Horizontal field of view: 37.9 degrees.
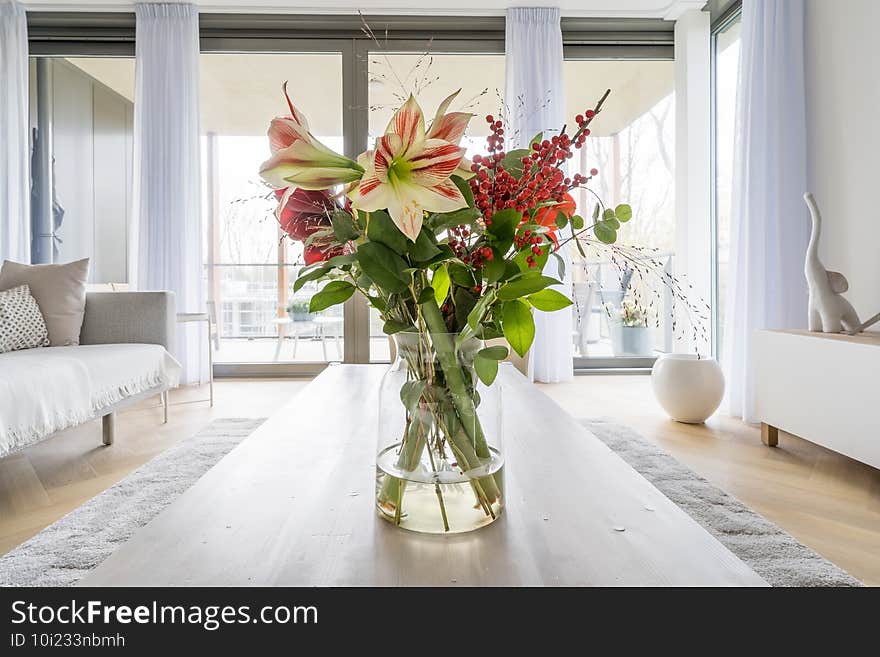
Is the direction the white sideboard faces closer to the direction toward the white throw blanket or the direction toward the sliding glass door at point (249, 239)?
the white throw blanket

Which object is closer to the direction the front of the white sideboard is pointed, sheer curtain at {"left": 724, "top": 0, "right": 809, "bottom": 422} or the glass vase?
the glass vase

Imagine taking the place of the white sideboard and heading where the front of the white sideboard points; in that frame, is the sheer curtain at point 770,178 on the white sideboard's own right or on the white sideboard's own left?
on the white sideboard's own right

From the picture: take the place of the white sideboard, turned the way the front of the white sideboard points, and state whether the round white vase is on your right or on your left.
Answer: on your right

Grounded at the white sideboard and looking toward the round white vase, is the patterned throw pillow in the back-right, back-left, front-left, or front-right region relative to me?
front-left

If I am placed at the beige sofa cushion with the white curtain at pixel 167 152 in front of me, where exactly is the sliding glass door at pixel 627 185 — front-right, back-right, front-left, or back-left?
front-right

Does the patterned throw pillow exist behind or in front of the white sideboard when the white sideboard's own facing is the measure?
in front

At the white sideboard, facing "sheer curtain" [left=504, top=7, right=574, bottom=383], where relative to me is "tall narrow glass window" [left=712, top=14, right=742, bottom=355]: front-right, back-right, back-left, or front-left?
front-right

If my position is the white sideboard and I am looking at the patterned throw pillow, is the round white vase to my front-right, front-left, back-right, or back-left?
front-right

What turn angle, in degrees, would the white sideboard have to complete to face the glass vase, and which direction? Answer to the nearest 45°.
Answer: approximately 45° to its left

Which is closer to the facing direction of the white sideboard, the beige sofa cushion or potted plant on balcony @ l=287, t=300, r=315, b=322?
the beige sofa cushion

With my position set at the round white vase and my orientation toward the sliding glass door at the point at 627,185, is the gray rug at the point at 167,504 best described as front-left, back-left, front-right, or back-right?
back-left

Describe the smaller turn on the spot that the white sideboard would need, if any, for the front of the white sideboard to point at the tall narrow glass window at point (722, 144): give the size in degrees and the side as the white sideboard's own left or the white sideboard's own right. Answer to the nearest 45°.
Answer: approximately 135° to the white sideboard's own right

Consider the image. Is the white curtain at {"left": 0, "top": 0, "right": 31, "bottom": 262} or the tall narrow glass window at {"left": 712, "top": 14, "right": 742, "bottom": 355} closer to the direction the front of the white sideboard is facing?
the white curtain

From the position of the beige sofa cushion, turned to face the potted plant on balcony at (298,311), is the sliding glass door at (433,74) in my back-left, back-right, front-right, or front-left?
front-right
